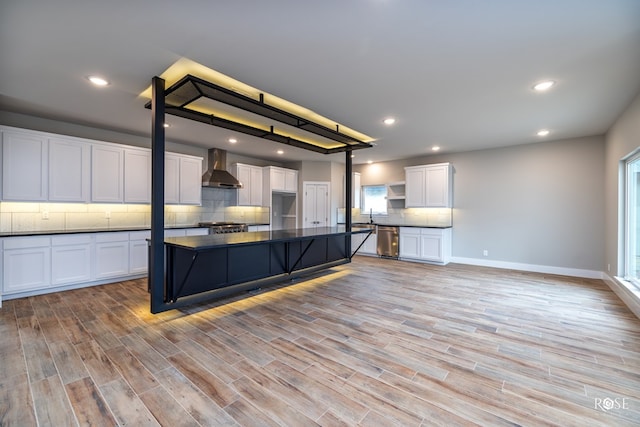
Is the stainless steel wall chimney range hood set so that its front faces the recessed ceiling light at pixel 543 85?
yes

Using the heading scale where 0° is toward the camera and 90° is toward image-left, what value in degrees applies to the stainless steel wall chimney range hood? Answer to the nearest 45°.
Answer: approximately 315°

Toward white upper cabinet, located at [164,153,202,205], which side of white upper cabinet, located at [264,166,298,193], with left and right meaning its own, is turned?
right

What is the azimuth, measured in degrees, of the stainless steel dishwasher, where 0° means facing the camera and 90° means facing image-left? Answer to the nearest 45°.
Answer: approximately 45°

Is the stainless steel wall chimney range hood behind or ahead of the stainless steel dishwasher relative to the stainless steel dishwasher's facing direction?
ahead

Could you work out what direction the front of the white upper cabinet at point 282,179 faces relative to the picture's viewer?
facing the viewer and to the right of the viewer

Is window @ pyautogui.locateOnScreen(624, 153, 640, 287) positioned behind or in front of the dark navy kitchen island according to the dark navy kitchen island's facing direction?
in front

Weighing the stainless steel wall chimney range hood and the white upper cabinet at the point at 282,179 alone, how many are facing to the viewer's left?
0

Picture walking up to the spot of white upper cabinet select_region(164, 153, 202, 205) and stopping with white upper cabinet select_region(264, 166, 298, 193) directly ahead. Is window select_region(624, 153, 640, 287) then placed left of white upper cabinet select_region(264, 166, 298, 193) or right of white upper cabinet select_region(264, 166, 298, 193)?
right

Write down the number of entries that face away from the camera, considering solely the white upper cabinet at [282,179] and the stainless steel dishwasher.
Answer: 0

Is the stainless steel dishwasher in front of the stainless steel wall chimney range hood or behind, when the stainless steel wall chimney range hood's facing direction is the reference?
in front

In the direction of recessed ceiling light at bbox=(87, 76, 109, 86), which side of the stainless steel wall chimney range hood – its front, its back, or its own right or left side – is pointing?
right
